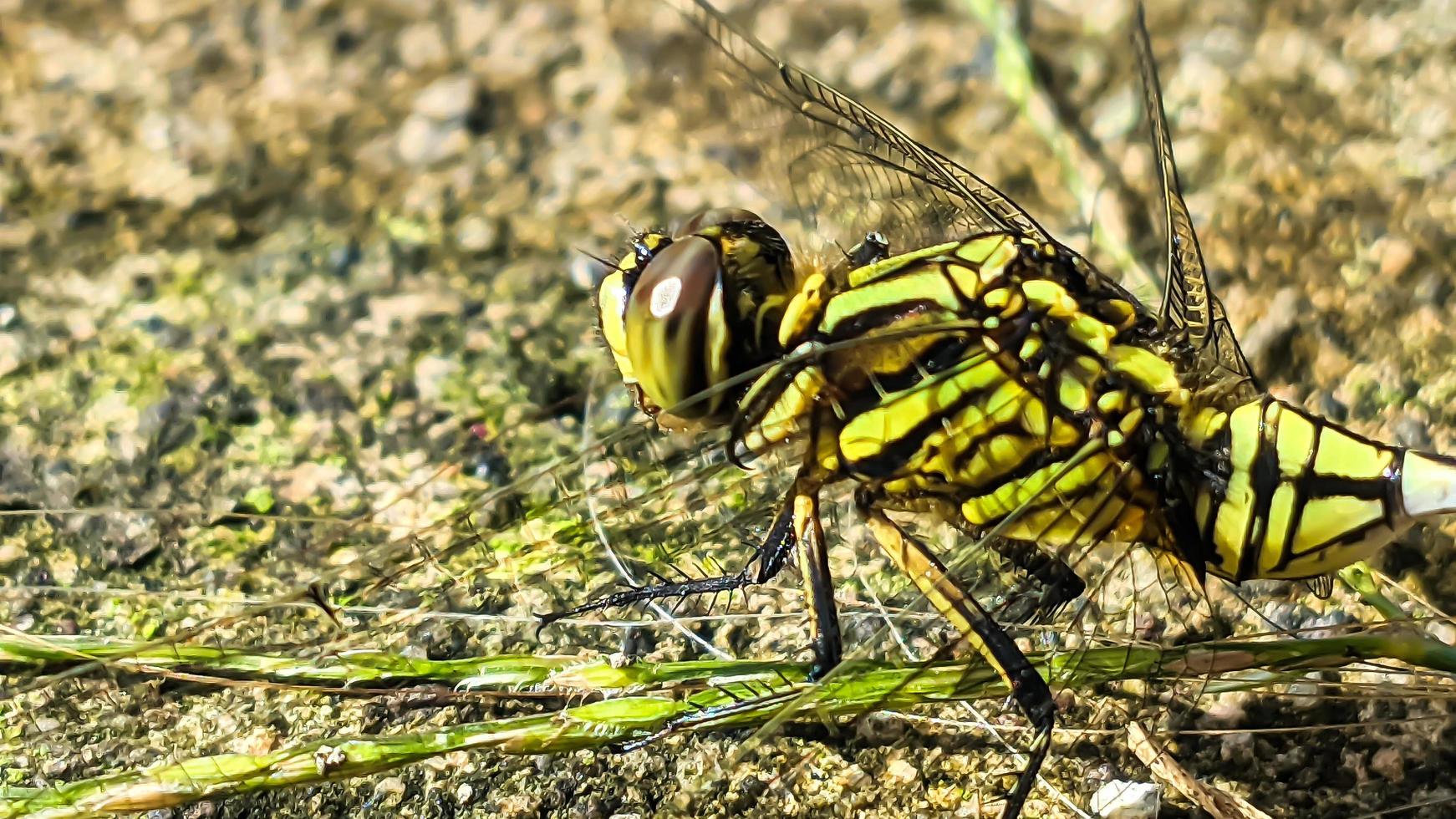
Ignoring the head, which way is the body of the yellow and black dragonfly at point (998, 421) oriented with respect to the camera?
to the viewer's left
